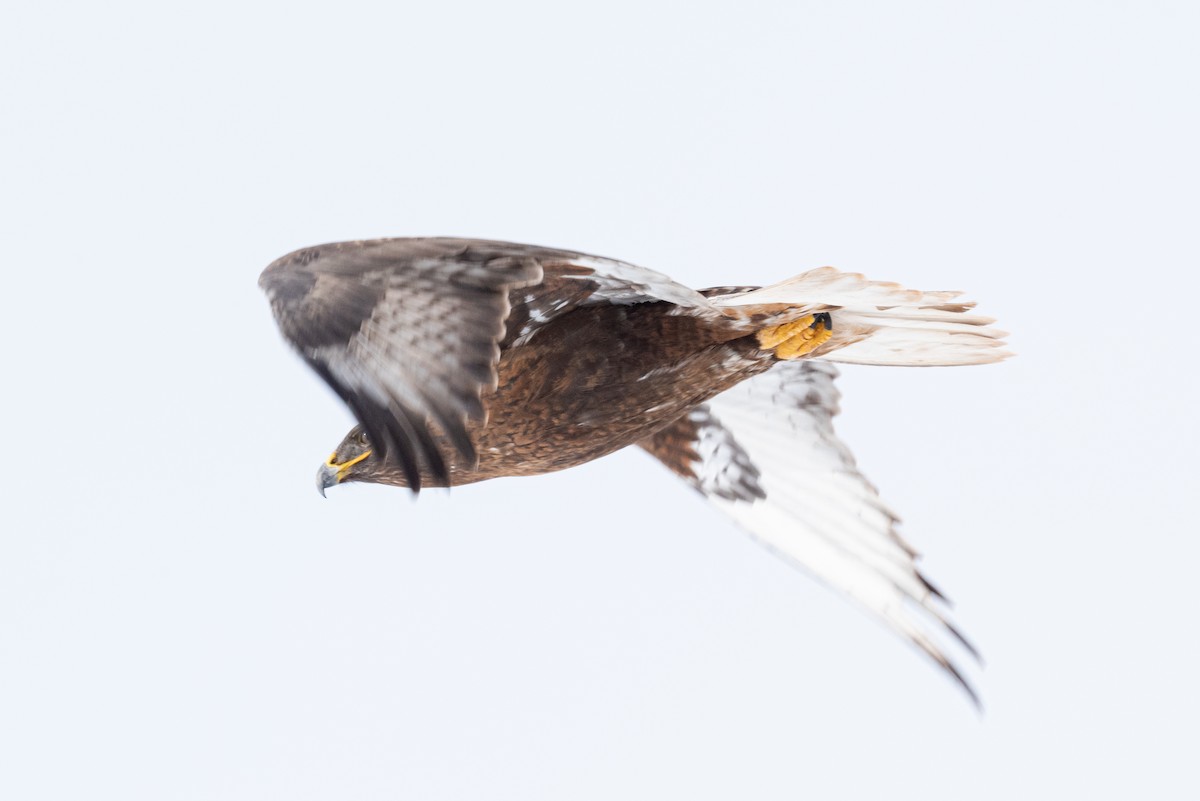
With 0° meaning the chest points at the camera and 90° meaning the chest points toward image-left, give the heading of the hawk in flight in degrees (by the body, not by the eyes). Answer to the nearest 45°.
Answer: approximately 90°
